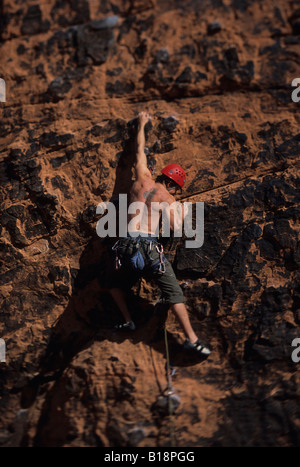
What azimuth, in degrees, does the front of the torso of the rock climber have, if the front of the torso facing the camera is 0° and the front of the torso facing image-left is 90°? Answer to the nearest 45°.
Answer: approximately 180°

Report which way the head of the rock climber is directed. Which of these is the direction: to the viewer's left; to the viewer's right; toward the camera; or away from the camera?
to the viewer's right
